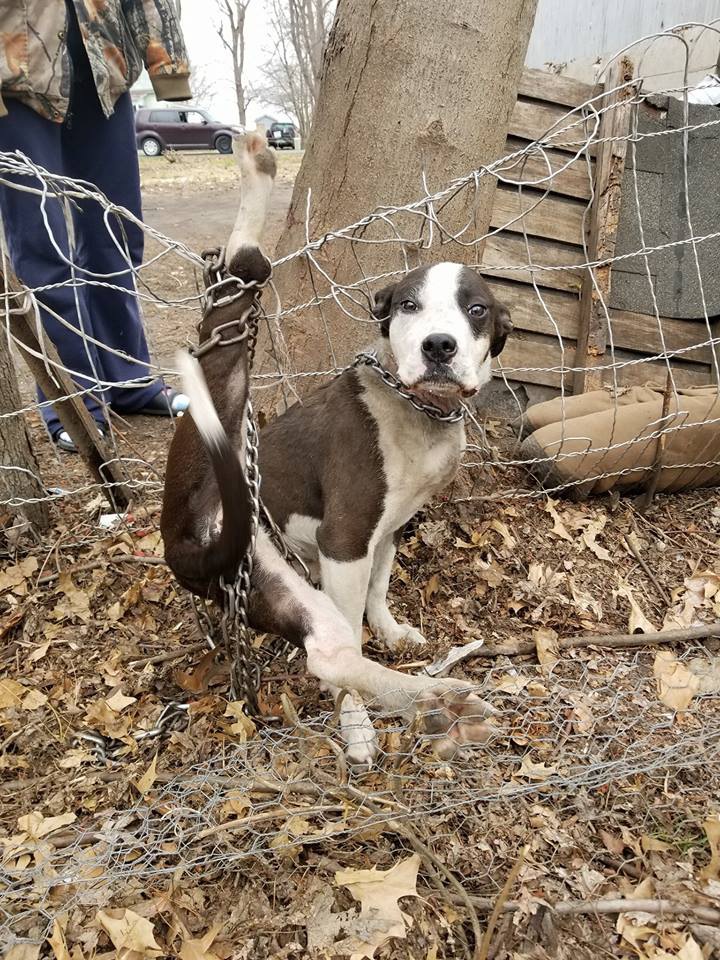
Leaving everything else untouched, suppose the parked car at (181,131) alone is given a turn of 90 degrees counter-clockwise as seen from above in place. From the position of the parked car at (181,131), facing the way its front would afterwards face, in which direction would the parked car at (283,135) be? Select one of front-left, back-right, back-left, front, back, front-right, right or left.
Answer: front-right

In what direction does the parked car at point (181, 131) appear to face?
to the viewer's right

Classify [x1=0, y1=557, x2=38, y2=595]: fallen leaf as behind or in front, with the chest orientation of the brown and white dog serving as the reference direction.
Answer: behind

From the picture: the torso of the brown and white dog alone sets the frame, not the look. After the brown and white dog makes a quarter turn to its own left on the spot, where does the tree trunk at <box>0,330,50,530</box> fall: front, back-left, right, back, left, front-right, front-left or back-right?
left

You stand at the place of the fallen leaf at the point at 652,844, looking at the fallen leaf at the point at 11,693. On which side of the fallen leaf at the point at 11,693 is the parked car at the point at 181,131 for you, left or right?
right

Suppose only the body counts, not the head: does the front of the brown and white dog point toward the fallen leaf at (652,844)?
yes

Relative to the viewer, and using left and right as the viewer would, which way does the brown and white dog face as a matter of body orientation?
facing the viewer and to the right of the viewer

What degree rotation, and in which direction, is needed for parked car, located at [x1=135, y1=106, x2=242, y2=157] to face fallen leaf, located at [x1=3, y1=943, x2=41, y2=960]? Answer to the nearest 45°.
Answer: approximately 90° to its right

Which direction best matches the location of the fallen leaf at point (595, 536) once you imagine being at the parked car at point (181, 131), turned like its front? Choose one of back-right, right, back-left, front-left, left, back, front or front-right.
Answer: right

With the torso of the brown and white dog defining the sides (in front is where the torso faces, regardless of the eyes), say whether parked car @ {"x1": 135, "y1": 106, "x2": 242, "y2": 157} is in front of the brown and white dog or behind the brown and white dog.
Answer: behind

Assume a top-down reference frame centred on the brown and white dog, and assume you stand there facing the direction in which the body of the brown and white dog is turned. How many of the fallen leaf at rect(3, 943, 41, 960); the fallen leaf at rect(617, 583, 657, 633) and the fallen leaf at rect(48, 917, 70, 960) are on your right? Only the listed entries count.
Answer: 2

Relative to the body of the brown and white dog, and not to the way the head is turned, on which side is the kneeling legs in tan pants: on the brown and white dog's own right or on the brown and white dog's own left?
on the brown and white dog's own left

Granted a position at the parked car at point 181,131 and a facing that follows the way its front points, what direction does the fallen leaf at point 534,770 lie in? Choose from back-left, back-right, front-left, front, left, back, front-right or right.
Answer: right
